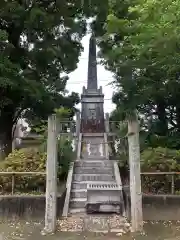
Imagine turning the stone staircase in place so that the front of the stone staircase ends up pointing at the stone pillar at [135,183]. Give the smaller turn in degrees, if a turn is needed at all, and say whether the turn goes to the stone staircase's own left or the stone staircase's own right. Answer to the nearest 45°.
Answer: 0° — it already faces it

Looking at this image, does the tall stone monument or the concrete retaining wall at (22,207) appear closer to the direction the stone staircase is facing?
the concrete retaining wall

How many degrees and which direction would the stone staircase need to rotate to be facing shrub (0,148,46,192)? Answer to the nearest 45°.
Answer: approximately 45° to its right

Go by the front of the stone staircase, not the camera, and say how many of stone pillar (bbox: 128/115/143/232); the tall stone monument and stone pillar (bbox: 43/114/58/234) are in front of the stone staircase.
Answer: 2

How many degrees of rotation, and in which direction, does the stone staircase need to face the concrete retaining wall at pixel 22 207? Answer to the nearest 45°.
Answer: approximately 45° to its right

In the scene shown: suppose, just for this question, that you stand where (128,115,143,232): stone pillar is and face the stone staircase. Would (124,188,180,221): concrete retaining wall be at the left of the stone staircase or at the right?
right

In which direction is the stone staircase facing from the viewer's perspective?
toward the camera

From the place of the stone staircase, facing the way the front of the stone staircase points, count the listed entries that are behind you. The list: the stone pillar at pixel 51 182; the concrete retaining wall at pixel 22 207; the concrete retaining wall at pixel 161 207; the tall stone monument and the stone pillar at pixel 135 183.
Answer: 1

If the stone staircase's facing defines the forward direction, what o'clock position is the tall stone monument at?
The tall stone monument is roughly at 6 o'clock from the stone staircase.

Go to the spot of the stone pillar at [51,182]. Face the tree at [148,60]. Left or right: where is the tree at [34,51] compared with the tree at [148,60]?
left

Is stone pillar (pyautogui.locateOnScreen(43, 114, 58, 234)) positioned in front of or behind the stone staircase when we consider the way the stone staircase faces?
in front

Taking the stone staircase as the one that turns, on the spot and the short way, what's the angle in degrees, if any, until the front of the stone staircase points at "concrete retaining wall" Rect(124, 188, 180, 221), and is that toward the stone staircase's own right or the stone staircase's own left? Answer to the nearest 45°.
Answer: approximately 45° to the stone staircase's own left
